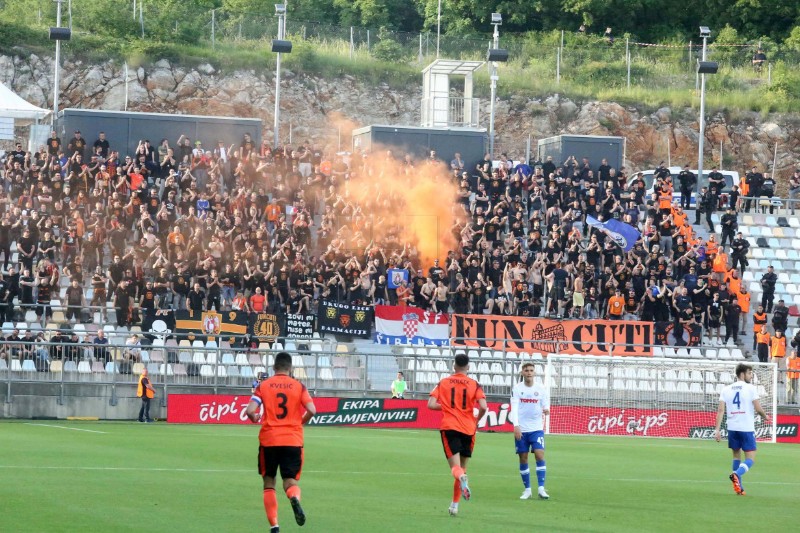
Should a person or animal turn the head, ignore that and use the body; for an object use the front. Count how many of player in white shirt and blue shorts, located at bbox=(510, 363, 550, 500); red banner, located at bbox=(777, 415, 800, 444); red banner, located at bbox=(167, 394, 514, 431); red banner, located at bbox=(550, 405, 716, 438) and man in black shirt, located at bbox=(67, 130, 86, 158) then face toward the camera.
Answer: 5

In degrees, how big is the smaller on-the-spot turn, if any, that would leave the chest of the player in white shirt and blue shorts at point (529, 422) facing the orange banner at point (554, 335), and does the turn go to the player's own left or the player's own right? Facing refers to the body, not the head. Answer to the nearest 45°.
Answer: approximately 180°

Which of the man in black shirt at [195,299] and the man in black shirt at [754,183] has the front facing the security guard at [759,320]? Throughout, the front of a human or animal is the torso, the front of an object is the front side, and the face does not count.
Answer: the man in black shirt at [754,183]

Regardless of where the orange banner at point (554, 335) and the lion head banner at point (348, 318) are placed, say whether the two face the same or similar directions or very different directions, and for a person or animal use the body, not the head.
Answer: same or similar directions

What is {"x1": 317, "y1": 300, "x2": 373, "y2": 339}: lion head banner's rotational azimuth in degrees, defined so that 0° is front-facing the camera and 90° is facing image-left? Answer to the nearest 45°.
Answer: approximately 0°

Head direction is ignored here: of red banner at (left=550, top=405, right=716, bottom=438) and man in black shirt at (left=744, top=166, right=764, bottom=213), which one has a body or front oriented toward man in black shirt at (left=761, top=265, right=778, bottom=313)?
man in black shirt at (left=744, top=166, right=764, bottom=213)

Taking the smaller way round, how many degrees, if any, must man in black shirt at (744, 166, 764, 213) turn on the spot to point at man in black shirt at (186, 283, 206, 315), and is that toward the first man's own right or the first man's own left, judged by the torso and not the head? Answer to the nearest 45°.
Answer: approximately 45° to the first man's own right

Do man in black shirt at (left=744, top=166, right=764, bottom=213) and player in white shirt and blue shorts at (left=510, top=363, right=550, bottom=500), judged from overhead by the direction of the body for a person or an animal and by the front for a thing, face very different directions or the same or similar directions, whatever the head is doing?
same or similar directions

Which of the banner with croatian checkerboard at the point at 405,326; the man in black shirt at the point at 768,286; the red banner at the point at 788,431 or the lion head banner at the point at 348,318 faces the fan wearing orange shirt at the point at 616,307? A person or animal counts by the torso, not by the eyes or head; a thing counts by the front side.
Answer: the man in black shirt

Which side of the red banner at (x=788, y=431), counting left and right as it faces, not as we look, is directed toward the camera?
front

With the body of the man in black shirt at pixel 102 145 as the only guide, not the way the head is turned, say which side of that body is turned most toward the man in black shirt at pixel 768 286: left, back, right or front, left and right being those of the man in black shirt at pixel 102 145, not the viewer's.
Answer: left

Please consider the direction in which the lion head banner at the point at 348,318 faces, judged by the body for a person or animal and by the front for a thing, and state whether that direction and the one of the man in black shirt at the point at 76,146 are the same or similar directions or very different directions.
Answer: same or similar directions

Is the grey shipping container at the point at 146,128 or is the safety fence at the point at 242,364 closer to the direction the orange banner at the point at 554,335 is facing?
the safety fence

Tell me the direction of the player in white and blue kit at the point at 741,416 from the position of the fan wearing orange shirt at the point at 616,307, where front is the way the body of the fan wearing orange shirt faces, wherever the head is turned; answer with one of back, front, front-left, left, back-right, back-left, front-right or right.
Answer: front

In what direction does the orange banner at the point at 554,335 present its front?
toward the camera

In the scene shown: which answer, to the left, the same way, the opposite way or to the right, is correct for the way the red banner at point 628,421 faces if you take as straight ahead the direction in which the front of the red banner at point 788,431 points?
the same way

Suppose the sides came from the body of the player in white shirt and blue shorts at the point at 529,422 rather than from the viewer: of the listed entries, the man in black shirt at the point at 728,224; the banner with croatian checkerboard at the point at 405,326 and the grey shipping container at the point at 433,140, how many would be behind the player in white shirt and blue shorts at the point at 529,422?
3
